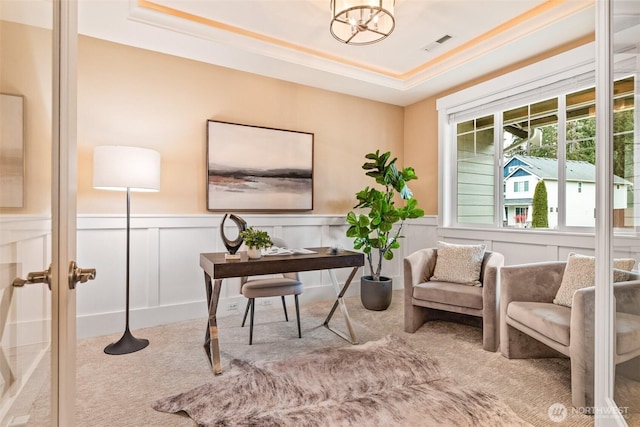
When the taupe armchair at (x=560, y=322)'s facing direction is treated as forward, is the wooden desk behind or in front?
in front

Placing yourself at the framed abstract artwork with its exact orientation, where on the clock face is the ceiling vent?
The ceiling vent is roughly at 11 o'clock from the framed abstract artwork.

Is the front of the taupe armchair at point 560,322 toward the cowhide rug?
yes

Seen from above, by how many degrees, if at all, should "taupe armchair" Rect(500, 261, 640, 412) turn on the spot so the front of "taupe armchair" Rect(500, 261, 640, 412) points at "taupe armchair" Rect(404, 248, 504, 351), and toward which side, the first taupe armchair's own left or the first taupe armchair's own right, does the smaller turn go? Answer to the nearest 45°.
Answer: approximately 90° to the first taupe armchair's own right

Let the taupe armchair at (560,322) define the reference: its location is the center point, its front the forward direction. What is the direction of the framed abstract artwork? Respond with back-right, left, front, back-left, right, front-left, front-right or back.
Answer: front-right

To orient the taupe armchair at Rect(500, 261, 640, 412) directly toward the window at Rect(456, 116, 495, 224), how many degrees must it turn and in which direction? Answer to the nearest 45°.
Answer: approximately 90° to its right

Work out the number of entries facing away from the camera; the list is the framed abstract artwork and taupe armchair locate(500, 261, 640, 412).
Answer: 0

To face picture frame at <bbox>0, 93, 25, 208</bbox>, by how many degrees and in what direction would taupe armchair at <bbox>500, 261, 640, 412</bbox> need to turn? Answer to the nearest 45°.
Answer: approximately 45° to its left

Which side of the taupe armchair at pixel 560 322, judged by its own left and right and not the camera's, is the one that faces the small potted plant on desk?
front

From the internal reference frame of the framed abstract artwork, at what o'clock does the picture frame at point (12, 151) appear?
The picture frame is roughly at 2 o'clock from the framed abstract artwork.

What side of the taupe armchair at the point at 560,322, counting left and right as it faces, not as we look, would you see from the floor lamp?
front

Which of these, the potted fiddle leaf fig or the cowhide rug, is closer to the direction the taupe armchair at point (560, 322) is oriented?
the cowhide rug
